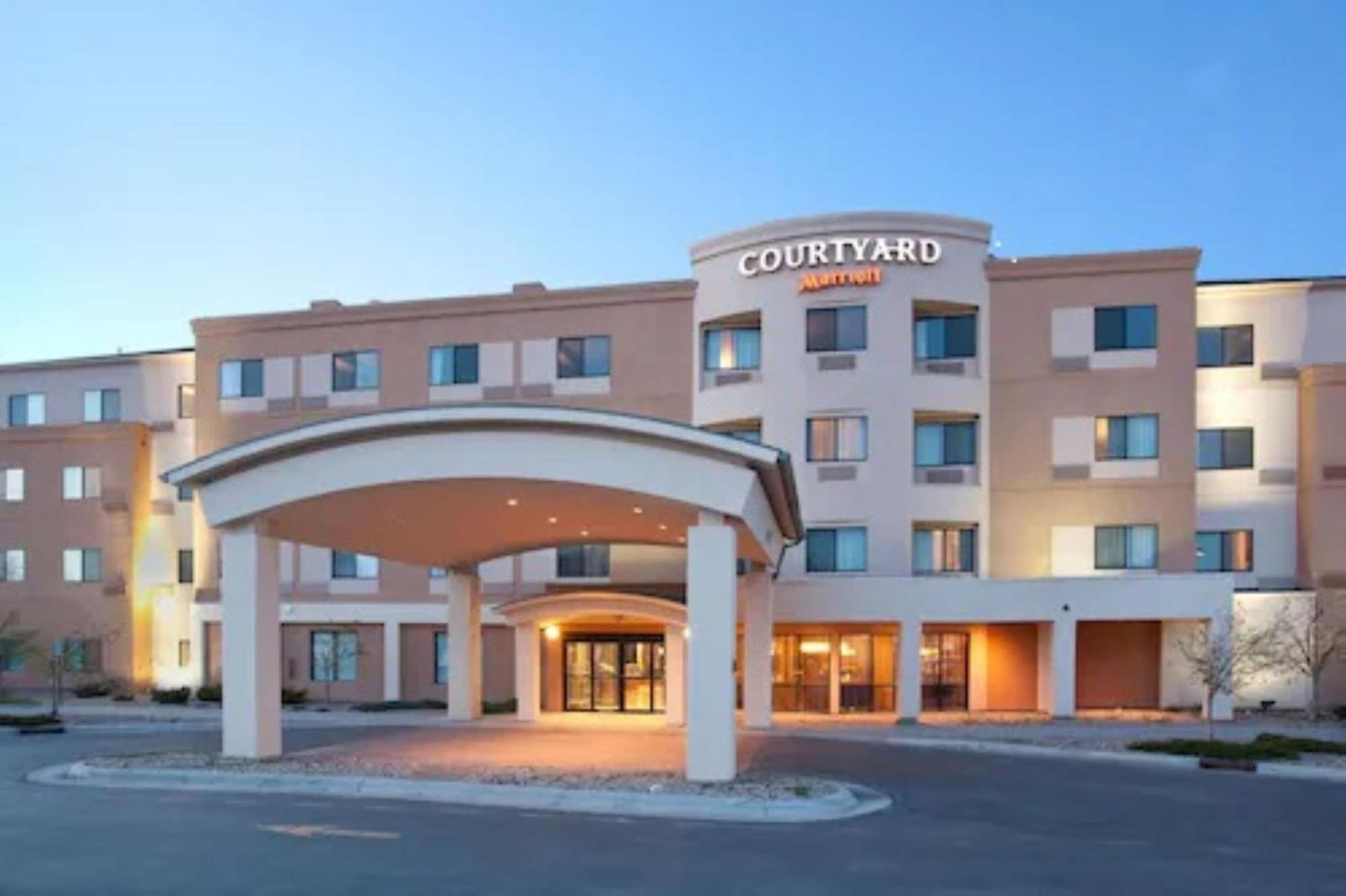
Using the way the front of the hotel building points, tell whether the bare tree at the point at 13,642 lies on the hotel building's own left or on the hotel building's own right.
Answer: on the hotel building's own right

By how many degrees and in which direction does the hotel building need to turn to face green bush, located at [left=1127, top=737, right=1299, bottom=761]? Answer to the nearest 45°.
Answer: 0° — it already faces it

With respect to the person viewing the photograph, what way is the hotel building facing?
facing the viewer

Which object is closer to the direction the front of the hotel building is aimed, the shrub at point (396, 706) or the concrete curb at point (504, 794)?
the concrete curb

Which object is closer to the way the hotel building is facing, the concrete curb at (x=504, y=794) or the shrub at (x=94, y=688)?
the concrete curb

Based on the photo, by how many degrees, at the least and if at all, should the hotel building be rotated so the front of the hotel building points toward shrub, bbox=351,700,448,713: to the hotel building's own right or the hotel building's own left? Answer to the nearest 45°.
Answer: approximately 90° to the hotel building's own right
